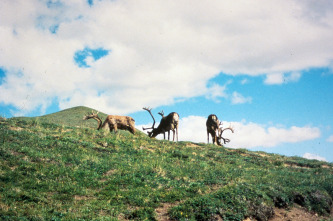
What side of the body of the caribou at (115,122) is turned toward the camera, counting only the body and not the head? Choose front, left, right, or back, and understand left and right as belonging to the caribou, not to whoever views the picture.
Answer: left

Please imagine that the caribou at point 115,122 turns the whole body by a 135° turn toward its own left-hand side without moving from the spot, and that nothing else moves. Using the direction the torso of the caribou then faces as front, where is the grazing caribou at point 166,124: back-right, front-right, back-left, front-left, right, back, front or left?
left

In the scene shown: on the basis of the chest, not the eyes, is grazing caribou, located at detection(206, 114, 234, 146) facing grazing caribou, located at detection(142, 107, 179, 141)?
no

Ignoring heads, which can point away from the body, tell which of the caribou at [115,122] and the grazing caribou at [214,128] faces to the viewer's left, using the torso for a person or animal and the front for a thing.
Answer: the caribou

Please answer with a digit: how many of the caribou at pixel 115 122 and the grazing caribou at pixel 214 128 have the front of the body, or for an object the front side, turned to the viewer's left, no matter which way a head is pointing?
1
